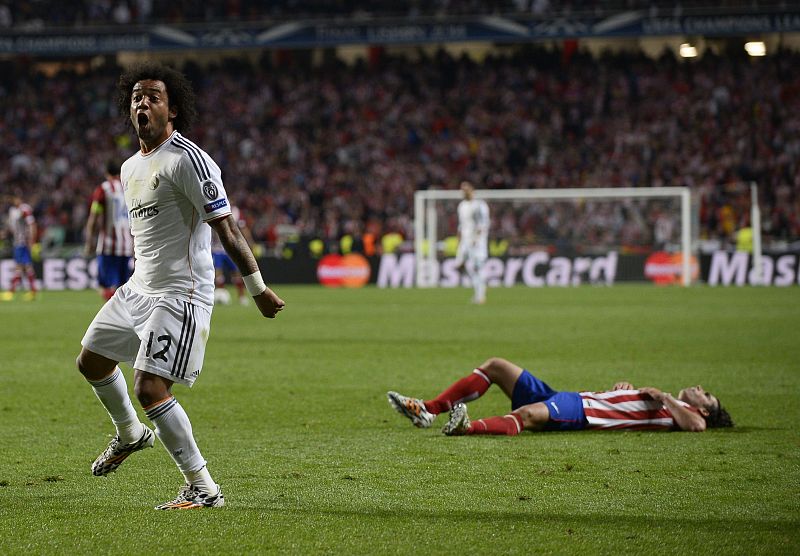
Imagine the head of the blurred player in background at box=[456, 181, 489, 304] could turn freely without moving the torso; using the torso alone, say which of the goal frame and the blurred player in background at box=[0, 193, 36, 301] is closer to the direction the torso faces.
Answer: the blurred player in background

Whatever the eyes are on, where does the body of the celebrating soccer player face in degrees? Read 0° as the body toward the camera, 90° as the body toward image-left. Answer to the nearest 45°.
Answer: approximately 45°

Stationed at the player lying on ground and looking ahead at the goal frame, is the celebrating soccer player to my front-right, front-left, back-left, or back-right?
back-left

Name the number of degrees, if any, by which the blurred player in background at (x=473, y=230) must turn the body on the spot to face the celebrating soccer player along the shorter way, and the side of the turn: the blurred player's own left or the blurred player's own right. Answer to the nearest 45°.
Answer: approximately 45° to the blurred player's own left

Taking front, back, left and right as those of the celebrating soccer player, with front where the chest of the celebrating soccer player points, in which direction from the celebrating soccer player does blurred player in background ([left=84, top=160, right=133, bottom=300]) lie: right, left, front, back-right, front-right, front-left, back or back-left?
back-right

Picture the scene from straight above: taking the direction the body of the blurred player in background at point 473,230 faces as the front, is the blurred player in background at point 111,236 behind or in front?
in front

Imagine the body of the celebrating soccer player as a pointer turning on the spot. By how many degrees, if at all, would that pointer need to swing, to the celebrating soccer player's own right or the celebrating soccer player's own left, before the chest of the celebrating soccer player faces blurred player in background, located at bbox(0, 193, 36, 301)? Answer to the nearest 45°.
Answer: approximately 135° to the celebrating soccer player's own right

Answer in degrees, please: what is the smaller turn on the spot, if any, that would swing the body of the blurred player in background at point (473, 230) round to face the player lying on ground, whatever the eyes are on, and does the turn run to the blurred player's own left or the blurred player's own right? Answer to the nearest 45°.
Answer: approximately 45° to the blurred player's own left

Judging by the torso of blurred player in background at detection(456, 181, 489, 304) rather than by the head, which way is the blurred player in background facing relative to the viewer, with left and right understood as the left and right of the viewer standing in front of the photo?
facing the viewer and to the left of the viewer

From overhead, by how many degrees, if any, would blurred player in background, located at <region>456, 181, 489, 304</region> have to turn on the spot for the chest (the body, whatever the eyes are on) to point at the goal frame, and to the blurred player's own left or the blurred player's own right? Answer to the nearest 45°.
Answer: approximately 135° to the blurred player's own right

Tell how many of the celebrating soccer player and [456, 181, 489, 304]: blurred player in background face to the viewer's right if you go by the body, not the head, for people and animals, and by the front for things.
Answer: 0
